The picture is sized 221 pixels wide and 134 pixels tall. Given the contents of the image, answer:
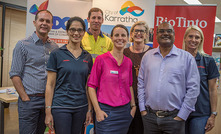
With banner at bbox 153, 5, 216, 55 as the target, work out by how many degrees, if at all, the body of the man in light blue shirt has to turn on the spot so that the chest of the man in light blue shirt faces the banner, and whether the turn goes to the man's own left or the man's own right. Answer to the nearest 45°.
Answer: approximately 180°

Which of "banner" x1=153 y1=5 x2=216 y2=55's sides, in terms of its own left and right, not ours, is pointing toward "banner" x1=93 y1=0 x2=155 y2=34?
right

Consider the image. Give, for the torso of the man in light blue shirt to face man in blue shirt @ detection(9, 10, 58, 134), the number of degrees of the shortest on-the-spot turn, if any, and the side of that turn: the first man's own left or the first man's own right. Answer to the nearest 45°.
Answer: approximately 90° to the first man's own right

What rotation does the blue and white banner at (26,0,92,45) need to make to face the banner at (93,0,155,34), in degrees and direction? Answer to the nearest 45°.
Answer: approximately 90° to its left

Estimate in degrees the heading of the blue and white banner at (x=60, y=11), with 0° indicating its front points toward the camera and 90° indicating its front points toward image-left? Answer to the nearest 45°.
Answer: approximately 0°

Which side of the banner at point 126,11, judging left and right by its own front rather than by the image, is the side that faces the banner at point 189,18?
left
